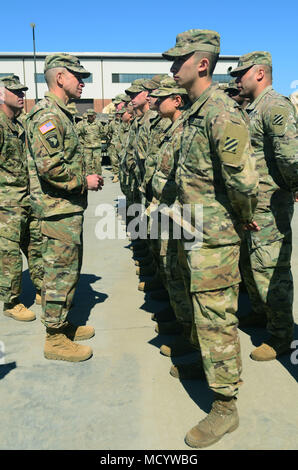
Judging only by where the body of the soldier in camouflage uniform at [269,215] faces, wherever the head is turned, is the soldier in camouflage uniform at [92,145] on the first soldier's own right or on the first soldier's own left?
on the first soldier's own right

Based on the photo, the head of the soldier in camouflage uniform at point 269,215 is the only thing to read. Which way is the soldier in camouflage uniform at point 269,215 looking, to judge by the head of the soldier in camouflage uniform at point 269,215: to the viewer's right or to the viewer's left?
to the viewer's left

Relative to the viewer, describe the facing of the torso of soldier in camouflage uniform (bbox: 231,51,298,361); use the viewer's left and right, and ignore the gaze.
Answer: facing to the left of the viewer

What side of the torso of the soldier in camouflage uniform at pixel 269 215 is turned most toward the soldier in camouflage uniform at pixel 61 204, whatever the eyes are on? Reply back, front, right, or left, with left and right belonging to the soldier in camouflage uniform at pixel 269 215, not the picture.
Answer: front

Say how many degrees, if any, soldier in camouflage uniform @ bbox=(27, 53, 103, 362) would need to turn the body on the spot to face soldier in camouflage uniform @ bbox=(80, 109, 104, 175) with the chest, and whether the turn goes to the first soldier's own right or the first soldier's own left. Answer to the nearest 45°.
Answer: approximately 90° to the first soldier's own left

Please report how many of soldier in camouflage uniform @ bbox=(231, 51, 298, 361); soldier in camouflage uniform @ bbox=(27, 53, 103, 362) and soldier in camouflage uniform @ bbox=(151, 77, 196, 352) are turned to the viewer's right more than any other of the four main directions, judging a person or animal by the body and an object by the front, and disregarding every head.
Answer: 1

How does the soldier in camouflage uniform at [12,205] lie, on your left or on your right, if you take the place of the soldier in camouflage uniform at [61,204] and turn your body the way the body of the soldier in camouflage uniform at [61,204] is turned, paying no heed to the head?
on your left

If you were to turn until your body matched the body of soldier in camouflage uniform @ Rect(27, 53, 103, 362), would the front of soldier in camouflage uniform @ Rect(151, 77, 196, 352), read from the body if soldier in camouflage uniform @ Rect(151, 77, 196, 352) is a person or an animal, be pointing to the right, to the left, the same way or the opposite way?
the opposite way

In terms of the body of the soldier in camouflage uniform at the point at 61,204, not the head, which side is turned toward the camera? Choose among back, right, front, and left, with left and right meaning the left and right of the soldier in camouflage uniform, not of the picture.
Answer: right

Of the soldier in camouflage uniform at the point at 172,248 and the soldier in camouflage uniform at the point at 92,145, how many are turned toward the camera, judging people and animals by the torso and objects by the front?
1

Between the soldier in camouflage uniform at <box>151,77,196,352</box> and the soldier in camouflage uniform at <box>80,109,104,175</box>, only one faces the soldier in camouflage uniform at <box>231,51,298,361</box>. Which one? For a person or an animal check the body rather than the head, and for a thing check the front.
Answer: the soldier in camouflage uniform at <box>80,109,104,175</box>

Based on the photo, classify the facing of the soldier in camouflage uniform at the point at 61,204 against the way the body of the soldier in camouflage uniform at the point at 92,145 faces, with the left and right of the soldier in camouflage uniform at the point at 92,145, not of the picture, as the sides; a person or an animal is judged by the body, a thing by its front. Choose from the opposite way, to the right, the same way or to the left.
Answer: to the left

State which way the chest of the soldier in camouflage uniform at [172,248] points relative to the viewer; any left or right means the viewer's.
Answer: facing to the left of the viewer

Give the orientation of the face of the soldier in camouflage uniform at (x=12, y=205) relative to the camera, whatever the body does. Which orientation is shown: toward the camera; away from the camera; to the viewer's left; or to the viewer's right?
to the viewer's right
